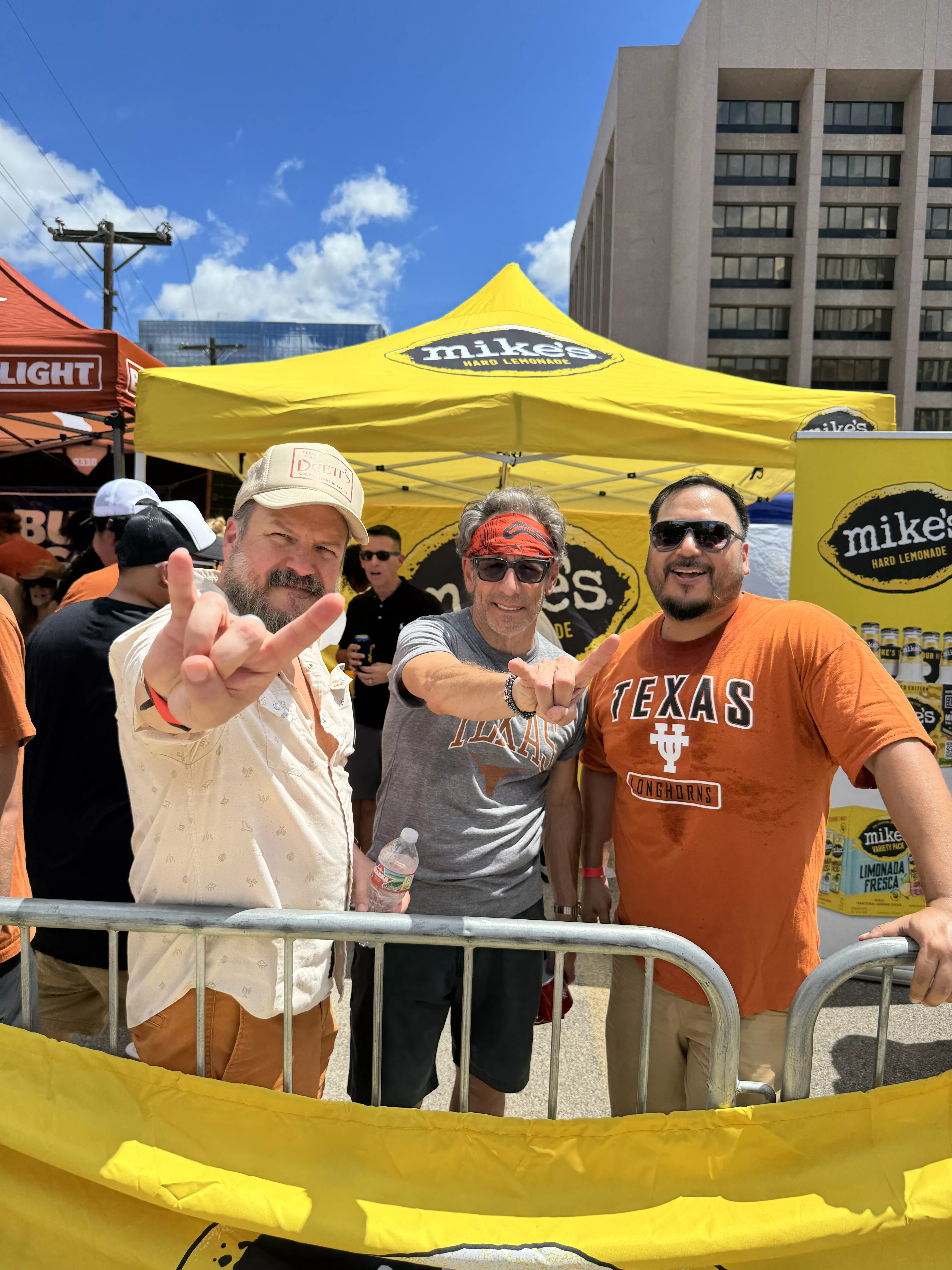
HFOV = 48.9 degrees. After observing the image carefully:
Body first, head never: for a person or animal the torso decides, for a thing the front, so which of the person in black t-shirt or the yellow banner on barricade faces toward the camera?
the yellow banner on barricade

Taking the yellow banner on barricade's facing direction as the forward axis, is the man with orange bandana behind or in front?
behind

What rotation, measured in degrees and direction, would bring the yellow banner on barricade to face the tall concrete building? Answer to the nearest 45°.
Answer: approximately 180°

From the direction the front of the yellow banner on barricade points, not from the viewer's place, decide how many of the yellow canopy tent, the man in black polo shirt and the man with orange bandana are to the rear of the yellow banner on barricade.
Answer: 3

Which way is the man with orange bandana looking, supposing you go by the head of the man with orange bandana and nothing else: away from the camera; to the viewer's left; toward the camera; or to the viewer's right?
toward the camera

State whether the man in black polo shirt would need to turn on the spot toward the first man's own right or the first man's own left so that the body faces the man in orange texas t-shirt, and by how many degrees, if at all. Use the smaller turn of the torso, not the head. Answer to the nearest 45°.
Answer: approximately 45° to the first man's own left

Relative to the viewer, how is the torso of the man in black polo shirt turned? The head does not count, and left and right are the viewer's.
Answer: facing the viewer and to the left of the viewer

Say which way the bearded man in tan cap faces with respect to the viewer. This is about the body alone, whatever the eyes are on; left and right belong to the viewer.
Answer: facing the viewer and to the right of the viewer

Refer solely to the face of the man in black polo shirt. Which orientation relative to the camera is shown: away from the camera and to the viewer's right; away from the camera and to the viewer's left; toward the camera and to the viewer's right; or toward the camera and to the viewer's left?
toward the camera and to the viewer's left

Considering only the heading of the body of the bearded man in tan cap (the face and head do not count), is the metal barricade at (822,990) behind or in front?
in front

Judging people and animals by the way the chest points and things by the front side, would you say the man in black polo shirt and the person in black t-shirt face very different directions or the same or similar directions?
very different directions

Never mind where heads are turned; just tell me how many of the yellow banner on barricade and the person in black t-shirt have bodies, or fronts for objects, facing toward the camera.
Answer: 1
